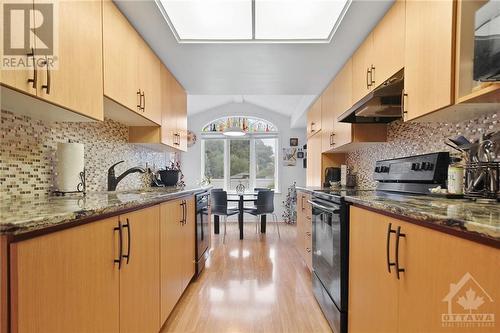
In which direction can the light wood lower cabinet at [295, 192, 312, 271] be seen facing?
to the viewer's left

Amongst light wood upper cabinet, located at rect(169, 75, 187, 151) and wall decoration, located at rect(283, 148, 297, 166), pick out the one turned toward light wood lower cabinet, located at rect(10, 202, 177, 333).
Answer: the wall decoration

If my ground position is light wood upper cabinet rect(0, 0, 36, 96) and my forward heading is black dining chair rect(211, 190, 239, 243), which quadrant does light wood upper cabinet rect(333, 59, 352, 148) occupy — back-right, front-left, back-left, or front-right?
front-right

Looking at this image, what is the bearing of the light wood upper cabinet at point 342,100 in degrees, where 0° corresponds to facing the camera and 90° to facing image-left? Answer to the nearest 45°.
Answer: approximately 90°

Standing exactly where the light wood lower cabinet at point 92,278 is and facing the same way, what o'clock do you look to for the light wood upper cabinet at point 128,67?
The light wood upper cabinet is roughly at 8 o'clock from the light wood lower cabinet.

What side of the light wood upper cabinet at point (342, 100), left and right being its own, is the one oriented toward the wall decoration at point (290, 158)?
right

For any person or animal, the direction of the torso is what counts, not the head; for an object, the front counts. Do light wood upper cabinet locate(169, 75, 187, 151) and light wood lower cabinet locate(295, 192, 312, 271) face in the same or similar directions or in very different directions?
very different directions

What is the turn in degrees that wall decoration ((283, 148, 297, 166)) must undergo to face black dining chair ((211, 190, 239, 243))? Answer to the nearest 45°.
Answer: approximately 45° to its right

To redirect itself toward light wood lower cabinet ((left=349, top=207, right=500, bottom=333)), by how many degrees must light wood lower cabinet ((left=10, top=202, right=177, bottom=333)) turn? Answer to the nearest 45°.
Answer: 0° — it already faces it

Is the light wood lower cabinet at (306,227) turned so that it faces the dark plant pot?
yes

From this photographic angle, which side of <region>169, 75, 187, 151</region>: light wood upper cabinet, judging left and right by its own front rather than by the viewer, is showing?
right

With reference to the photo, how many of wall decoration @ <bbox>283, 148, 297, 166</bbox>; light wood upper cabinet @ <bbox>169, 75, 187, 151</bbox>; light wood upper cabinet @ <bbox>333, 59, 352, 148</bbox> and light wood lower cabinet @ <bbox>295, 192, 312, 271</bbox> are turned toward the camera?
1

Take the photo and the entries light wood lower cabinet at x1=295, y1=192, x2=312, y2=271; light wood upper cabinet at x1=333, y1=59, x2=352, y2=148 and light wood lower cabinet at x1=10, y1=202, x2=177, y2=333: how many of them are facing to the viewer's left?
2

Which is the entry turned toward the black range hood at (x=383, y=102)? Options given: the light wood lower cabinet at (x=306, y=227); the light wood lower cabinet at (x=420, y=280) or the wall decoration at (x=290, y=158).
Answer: the wall decoration

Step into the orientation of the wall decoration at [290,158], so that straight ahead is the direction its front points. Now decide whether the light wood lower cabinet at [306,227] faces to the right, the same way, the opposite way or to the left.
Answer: to the right
